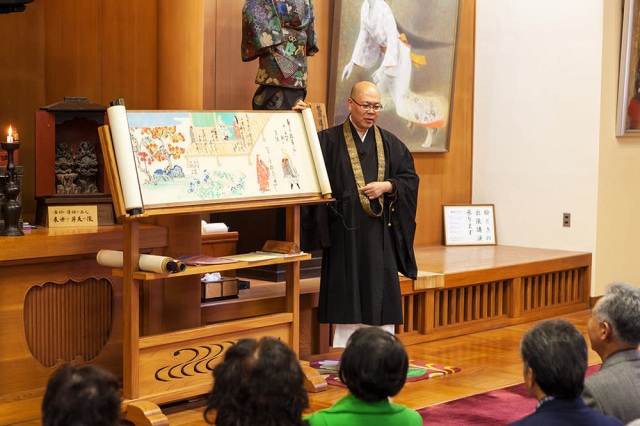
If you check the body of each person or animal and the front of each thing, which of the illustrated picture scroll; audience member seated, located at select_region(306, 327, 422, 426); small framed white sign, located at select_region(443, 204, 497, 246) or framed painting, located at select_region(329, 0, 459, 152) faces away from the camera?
the audience member seated

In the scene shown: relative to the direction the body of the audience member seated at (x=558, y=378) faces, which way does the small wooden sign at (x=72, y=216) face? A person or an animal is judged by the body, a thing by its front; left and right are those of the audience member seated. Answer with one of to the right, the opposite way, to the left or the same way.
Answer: the opposite way

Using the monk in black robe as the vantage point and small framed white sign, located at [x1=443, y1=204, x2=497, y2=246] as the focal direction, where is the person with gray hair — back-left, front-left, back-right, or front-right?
back-right

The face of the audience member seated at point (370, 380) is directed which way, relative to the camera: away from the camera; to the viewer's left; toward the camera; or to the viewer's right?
away from the camera

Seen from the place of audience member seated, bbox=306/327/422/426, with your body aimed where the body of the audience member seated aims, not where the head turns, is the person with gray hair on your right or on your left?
on your right

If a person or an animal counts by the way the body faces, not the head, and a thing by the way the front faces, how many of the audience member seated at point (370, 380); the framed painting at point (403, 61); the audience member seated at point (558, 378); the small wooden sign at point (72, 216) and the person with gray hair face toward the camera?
2

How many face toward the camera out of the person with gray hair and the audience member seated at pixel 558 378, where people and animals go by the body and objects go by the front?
0

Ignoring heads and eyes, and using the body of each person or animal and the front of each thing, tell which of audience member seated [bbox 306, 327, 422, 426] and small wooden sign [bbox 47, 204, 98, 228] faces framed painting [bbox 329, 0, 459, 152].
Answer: the audience member seated

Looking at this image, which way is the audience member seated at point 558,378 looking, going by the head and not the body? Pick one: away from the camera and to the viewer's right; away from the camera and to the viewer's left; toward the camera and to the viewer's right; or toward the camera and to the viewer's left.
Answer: away from the camera and to the viewer's left

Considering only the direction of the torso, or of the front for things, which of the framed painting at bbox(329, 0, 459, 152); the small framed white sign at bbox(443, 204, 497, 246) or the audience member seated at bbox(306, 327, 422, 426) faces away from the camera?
the audience member seated

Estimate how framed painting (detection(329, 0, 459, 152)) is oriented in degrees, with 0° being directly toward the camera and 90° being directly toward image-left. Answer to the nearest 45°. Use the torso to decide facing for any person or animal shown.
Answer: approximately 0°

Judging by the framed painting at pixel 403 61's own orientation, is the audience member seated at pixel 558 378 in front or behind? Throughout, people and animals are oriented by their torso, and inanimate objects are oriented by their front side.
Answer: in front

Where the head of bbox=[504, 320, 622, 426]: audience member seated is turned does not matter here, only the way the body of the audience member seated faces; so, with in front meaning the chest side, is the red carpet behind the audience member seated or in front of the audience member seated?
in front

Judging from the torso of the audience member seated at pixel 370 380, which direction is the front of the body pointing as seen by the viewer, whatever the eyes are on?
away from the camera
